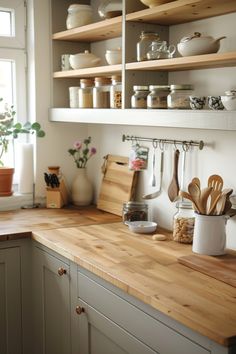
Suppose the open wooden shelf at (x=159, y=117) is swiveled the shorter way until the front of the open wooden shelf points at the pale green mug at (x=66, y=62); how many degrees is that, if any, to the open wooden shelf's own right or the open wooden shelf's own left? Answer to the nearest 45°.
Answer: approximately 90° to the open wooden shelf's own right

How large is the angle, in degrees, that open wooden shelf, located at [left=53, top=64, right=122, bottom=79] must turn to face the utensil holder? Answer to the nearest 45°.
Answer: approximately 90° to its left

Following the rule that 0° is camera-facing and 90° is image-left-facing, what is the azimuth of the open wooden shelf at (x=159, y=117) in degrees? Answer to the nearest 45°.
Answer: approximately 45°
